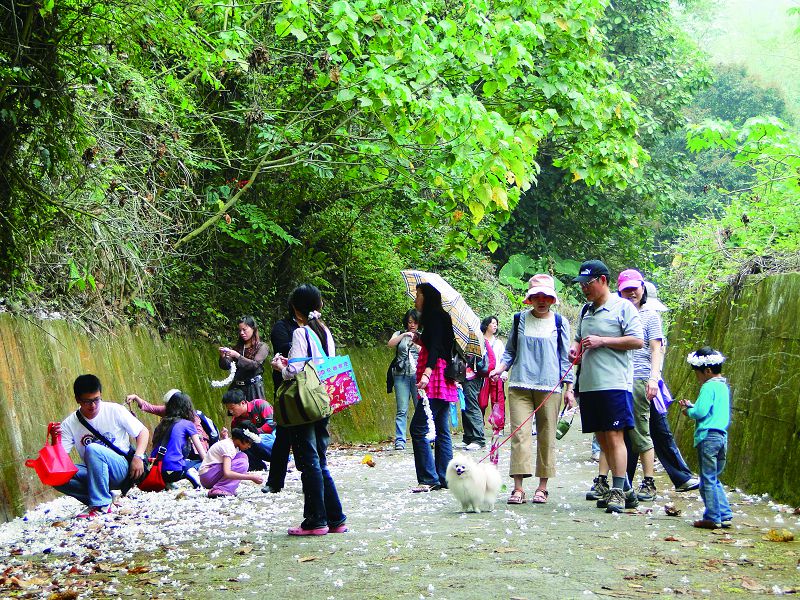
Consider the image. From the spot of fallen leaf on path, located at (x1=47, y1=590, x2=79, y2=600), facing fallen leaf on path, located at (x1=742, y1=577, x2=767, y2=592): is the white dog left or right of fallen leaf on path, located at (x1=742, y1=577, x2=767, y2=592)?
left

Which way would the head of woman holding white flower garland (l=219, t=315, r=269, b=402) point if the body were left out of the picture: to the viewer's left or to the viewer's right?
to the viewer's left

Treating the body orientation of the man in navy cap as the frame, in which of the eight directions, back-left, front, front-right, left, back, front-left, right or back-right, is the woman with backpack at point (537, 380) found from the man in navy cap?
right

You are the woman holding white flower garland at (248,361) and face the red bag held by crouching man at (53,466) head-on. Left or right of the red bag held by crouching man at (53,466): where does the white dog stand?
left

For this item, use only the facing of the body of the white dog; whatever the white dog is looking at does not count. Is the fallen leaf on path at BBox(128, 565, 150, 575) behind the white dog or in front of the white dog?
in front

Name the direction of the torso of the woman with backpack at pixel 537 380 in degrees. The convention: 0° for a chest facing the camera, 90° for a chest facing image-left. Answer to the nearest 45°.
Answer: approximately 0°

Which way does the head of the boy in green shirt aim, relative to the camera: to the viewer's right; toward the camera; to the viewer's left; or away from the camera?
to the viewer's left

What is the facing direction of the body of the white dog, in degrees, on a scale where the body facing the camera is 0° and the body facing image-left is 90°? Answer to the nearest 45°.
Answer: approximately 45°

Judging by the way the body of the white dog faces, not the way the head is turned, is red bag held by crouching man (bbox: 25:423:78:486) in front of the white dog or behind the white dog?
in front

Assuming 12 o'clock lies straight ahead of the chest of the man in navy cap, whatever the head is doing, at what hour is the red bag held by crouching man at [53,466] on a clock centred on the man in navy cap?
The red bag held by crouching man is roughly at 1 o'clock from the man in navy cap.

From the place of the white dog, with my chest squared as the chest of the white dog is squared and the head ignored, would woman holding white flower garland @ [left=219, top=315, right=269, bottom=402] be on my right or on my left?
on my right
